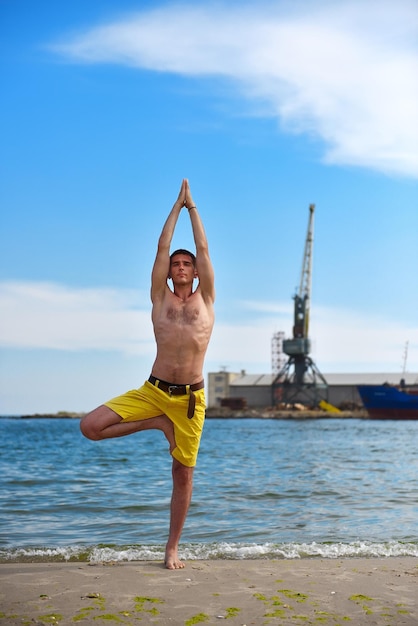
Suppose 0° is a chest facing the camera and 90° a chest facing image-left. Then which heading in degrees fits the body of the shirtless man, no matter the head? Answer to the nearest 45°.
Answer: approximately 0°
